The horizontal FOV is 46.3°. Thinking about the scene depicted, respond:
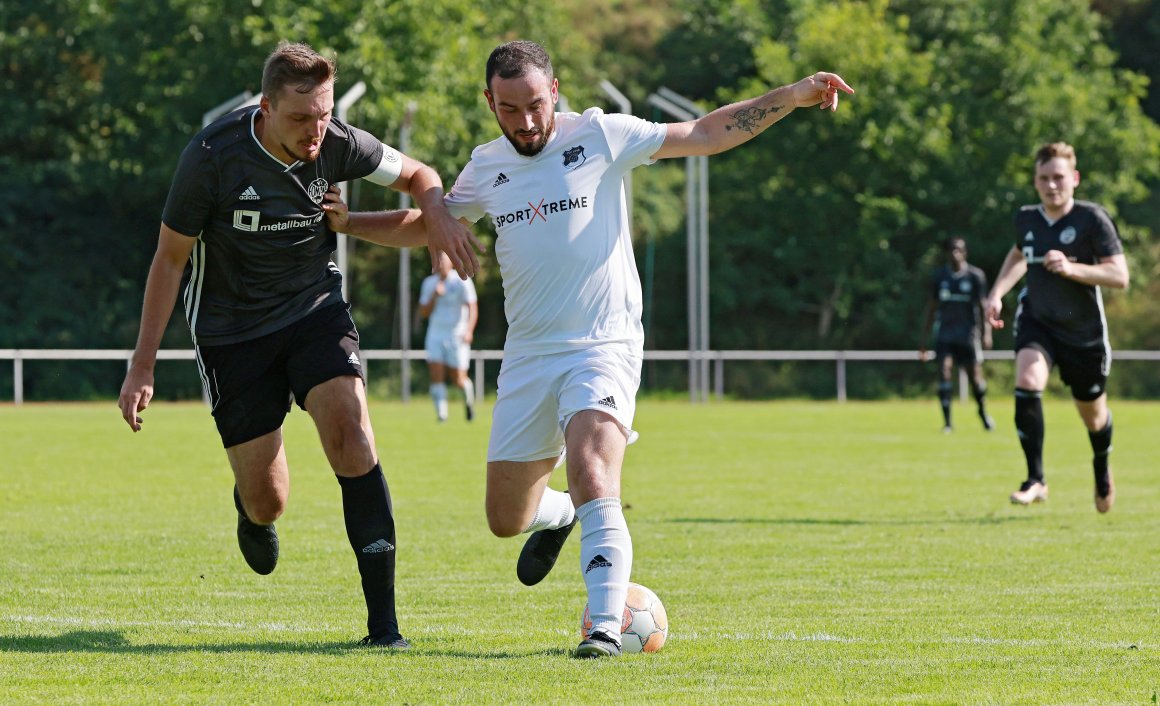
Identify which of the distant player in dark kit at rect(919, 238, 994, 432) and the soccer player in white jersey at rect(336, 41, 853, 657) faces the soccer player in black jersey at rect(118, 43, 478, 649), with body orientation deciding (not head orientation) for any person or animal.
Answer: the distant player in dark kit

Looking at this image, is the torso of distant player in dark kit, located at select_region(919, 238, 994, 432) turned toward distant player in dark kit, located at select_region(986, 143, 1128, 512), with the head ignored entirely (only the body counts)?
yes

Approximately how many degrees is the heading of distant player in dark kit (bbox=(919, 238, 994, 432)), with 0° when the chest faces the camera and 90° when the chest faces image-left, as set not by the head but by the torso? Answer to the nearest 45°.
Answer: approximately 0°

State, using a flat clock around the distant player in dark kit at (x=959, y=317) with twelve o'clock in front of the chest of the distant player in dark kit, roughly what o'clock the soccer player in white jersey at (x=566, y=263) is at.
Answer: The soccer player in white jersey is roughly at 12 o'clock from the distant player in dark kit.

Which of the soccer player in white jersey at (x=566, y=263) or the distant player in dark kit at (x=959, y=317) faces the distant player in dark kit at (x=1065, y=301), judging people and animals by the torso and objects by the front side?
the distant player in dark kit at (x=959, y=317)

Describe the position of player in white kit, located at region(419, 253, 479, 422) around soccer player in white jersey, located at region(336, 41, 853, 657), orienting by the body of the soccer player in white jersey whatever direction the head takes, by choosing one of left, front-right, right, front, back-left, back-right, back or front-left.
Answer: back

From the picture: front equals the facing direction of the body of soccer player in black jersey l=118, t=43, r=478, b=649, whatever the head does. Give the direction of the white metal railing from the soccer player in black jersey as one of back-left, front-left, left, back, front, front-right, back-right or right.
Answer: back-left

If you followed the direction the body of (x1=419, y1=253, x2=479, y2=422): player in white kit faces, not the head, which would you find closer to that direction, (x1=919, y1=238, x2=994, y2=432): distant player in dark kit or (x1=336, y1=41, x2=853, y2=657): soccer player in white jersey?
the soccer player in white jersey

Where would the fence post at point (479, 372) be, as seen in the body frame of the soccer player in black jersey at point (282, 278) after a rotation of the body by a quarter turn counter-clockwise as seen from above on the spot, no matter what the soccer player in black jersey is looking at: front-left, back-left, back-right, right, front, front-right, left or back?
front-left
